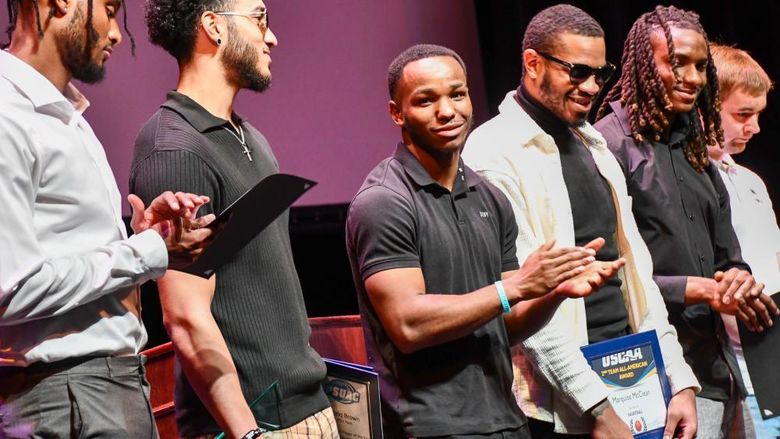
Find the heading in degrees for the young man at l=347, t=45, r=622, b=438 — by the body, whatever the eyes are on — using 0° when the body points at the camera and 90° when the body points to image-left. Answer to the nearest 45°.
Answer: approximately 315°

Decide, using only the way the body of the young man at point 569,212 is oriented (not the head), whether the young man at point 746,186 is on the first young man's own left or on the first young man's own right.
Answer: on the first young man's own left

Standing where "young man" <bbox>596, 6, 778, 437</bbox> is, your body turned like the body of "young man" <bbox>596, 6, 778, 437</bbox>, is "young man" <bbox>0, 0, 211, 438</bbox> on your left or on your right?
on your right

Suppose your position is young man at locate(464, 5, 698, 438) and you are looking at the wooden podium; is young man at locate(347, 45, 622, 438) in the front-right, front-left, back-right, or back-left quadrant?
front-left

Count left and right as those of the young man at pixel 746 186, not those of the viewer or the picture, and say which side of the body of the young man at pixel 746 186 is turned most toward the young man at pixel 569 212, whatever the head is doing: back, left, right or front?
right

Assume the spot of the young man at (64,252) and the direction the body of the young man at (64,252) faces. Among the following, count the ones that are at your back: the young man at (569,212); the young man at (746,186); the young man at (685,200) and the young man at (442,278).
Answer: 0

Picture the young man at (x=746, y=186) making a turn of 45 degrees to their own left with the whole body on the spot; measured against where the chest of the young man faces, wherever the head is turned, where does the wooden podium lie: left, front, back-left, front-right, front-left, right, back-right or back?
back-right

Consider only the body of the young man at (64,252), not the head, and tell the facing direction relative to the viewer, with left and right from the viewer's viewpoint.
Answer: facing to the right of the viewer

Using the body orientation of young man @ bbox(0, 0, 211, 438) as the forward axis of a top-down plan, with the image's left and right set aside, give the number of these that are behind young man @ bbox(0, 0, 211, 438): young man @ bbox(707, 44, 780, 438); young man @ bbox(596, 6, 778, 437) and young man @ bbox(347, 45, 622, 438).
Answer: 0

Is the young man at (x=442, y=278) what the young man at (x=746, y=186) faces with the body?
no

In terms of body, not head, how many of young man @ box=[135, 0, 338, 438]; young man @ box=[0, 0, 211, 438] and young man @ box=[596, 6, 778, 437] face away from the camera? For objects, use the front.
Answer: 0

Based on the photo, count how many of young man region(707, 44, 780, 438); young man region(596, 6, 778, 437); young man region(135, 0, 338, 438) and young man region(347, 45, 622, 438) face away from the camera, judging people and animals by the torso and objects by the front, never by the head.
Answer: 0

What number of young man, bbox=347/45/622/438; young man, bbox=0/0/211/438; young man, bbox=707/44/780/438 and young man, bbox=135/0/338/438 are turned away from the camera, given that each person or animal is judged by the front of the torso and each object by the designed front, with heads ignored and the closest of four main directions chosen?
0

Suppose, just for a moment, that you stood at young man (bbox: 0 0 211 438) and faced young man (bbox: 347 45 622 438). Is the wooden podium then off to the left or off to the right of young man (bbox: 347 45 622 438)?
left

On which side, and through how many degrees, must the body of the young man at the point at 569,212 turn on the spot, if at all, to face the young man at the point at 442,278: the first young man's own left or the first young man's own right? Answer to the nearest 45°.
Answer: approximately 90° to the first young man's own right

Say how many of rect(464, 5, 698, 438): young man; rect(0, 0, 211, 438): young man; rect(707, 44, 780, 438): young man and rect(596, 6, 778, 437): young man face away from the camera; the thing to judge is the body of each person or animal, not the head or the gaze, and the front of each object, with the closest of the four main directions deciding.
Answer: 0

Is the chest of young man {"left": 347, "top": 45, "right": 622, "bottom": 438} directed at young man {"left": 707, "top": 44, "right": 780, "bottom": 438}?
no
